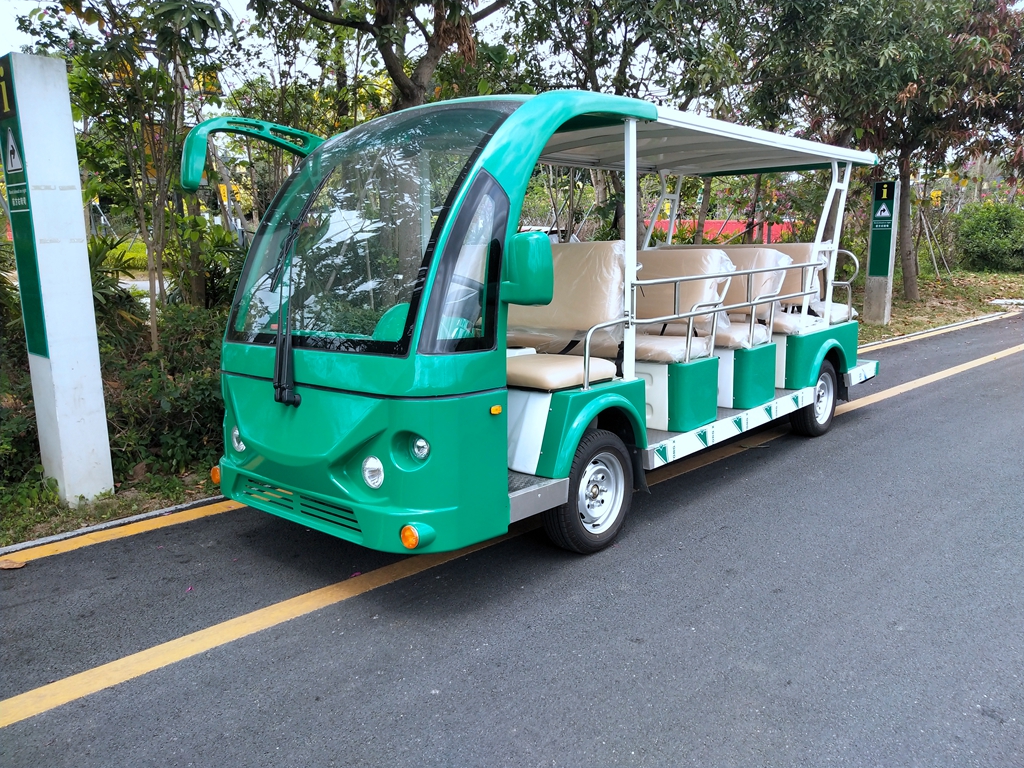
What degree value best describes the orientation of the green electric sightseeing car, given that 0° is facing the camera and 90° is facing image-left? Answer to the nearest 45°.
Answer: approximately 45°

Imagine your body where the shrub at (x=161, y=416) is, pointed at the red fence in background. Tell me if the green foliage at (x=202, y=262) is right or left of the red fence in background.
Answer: left

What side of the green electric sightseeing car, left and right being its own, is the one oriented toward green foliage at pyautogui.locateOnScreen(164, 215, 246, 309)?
right

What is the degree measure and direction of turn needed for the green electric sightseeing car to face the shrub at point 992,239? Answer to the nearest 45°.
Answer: approximately 180°

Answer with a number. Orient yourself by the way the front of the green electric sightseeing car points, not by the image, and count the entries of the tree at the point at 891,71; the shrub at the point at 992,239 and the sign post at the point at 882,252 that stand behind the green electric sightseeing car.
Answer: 3

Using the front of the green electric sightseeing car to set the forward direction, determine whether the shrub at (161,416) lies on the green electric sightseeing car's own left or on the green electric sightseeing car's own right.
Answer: on the green electric sightseeing car's own right

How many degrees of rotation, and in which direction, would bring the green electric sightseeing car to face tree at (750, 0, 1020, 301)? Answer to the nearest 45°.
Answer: approximately 180°

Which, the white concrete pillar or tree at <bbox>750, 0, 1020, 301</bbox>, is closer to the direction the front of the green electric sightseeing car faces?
the white concrete pillar

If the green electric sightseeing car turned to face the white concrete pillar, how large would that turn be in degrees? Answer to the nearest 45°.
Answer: approximately 45° to its right

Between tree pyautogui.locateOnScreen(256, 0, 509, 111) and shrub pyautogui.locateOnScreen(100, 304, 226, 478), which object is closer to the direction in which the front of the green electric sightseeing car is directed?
the shrub

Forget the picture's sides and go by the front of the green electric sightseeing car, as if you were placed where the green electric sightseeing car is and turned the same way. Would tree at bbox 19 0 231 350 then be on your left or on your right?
on your right

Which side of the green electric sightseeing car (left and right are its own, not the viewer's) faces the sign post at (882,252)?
back
